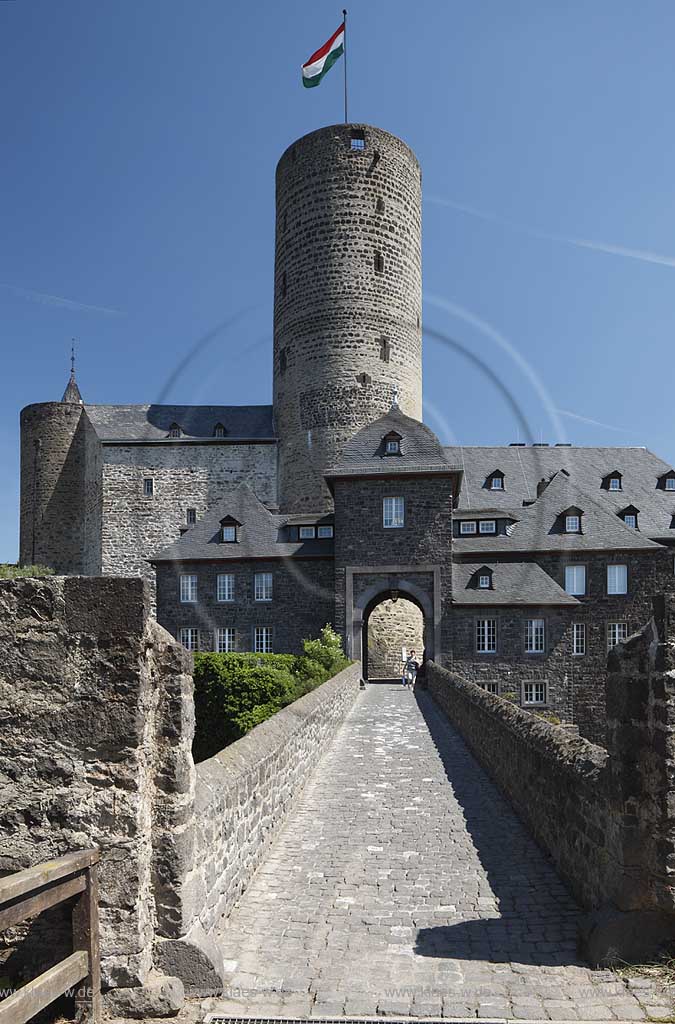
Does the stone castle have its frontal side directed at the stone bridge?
yes

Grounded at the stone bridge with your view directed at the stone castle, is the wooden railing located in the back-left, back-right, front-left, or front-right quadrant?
back-left

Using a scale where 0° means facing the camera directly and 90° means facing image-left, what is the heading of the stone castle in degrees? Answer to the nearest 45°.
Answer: approximately 0°

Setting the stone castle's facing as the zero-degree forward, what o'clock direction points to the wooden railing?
The wooden railing is roughly at 12 o'clock from the stone castle.

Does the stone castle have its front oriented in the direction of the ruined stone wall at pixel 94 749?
yes
